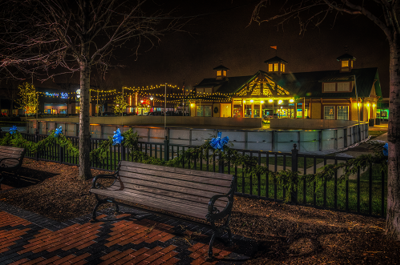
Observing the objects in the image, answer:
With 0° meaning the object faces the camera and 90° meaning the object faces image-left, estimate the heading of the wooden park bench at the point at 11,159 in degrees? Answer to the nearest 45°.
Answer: approximately 45°

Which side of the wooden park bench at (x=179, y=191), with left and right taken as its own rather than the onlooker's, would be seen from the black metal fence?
back

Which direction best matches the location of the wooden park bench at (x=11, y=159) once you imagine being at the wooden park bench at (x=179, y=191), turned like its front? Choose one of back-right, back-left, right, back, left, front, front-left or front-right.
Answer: right

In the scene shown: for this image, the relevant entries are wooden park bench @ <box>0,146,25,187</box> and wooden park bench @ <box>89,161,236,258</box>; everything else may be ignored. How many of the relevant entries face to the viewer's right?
0

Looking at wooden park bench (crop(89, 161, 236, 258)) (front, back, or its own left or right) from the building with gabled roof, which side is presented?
back
